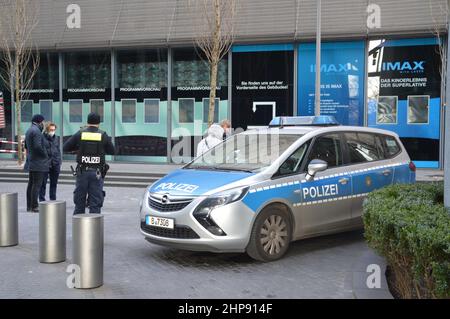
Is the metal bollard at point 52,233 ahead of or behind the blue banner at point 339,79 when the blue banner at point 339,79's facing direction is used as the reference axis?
ahead

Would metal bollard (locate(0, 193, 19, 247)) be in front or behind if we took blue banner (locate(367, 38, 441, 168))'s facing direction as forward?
in front

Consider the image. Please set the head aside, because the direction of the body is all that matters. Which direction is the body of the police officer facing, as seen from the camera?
away from the camera

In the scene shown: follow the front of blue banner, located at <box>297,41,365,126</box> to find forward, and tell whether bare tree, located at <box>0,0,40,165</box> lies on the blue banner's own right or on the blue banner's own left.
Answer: on the blue banner's own right

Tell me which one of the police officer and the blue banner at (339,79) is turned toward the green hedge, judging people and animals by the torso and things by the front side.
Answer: the blue banner

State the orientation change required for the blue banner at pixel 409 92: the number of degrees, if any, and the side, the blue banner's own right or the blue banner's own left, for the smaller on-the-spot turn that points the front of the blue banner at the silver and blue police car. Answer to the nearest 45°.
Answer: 0° — it already faces it

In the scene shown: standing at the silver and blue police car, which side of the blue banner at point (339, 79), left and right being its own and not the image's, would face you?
front

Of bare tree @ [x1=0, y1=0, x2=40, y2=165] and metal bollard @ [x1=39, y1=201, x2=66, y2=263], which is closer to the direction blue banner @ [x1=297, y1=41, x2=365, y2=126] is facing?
the metal bollard

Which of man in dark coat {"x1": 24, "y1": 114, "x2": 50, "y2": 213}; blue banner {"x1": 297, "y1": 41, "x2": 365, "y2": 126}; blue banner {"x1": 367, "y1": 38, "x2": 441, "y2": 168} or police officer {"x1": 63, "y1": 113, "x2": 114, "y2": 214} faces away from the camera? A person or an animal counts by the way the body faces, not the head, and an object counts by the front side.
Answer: the police officer
